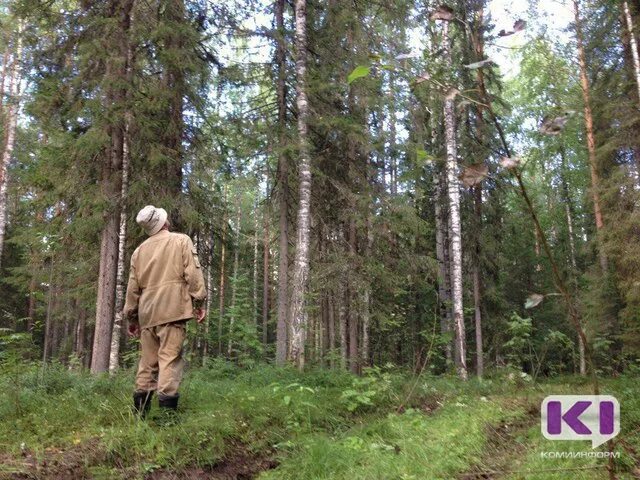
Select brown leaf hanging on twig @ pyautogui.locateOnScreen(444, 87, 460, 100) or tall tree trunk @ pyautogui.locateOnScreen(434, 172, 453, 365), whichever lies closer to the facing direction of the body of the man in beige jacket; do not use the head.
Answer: the tall tree trunk

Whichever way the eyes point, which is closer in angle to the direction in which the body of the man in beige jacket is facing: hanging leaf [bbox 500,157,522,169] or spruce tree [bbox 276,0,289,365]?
the spruce tree

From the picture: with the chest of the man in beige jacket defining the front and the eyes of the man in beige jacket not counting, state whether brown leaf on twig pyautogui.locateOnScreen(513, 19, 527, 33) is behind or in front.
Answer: behind

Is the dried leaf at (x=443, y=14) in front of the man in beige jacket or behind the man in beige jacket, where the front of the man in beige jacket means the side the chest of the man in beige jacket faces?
behind

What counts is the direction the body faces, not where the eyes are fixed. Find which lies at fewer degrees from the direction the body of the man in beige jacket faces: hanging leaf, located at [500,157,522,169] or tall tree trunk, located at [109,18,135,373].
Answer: the tall tree trunk

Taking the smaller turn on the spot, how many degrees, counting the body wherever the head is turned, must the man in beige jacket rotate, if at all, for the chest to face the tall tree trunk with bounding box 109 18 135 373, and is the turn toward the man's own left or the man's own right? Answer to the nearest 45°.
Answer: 0° — they already face it

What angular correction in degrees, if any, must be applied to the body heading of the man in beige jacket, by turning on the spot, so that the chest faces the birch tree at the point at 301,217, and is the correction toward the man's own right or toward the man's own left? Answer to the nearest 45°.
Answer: approximately 45° to the man's own right

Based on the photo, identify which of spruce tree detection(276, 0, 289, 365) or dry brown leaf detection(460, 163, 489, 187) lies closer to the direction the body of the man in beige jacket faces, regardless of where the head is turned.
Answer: the spruce tree

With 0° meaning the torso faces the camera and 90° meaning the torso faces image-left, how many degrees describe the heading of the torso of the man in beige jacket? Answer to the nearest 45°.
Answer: approximately 180°

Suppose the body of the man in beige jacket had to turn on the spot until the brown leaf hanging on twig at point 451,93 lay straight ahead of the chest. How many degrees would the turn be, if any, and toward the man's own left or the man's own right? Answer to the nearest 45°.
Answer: approximately 180°

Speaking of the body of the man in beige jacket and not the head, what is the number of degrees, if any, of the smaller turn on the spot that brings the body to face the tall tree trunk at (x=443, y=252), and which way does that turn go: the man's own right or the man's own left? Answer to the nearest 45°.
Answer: approximately 45° to the man's own right

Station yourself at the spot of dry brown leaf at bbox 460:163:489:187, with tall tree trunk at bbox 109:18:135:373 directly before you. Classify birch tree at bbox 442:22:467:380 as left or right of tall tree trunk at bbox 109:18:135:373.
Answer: right
